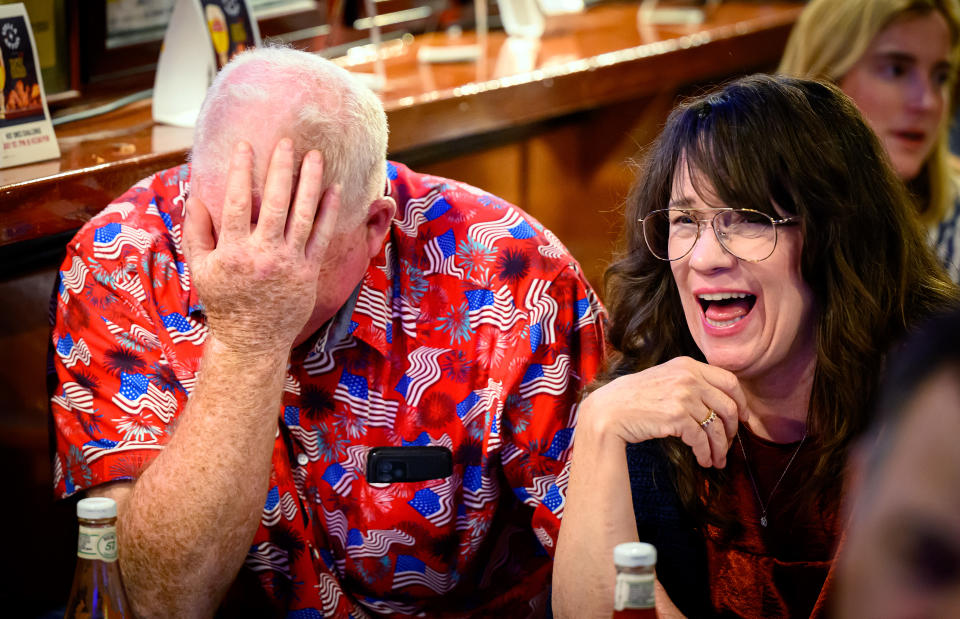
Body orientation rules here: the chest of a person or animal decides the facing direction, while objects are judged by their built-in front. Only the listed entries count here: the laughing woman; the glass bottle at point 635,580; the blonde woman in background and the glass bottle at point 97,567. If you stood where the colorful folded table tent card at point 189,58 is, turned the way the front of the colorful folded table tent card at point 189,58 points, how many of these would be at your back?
0

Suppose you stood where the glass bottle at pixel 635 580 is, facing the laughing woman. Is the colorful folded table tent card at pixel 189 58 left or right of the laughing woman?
left

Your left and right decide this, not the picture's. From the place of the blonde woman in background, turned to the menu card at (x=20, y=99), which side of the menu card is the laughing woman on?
left

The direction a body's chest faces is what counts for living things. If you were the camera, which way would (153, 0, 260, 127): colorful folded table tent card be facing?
facing the viewer and to the right of the viewer

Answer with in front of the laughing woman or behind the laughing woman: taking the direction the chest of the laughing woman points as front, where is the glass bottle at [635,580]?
in front

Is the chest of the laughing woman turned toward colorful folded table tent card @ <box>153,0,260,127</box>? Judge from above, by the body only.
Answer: no

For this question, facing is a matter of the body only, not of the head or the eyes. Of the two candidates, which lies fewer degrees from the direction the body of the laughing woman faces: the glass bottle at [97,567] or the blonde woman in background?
the glass bottle

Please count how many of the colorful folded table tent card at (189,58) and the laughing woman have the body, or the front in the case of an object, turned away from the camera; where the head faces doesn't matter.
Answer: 0

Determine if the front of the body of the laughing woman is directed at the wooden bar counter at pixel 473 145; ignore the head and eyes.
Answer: no

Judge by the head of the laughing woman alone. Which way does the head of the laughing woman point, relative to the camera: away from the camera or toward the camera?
toward the camera

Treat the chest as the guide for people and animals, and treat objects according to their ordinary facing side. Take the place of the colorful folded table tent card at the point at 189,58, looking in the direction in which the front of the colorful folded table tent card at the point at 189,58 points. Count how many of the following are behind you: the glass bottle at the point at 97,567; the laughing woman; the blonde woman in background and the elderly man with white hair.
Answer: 0

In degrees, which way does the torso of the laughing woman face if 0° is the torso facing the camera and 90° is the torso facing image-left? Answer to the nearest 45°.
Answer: approximately 45°
